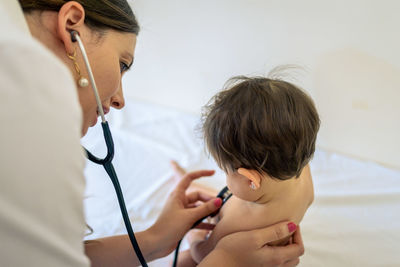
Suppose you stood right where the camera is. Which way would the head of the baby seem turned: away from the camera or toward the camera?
away from the camera

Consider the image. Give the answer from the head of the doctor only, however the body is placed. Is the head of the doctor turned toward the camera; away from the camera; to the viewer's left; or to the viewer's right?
to the viewer's right

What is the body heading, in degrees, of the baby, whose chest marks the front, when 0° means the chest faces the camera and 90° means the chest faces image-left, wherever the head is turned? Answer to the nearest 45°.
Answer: approximately 135°

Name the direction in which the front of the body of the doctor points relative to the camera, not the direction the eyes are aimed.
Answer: to the viewer's right

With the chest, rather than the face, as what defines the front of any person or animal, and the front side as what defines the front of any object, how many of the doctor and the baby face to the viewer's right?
1
